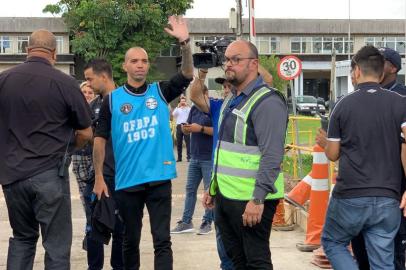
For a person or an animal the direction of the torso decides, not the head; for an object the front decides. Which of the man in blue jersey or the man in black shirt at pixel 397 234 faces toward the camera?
the man in blue jersey

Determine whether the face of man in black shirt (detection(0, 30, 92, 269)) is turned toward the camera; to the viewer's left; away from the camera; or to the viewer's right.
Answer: away from the camera

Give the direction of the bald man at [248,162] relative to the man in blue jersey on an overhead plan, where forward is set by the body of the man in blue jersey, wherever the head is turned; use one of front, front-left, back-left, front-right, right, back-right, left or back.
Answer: front-left

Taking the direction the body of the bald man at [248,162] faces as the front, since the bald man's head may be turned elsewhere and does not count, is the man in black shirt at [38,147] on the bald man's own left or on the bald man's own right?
on the bald man's own right

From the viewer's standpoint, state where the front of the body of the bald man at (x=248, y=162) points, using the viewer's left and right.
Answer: facing the viewer and to the left of the viewer

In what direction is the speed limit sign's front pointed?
toward the camera

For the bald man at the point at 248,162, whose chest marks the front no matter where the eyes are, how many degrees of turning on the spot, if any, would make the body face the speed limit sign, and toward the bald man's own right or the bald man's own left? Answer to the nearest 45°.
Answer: approximately 135° to the bald man's own right

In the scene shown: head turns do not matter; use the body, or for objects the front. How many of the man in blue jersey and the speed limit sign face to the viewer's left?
0

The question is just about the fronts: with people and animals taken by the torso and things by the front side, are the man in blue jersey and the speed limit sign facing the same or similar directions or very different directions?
same or similar directions

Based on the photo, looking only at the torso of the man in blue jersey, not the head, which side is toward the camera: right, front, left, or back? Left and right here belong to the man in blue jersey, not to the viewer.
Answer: front

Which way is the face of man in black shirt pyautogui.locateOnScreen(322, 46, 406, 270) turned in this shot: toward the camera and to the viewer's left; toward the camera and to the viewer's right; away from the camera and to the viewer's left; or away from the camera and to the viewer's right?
away from the camera and to the viewer's left

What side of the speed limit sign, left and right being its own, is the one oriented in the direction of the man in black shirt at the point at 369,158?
front
